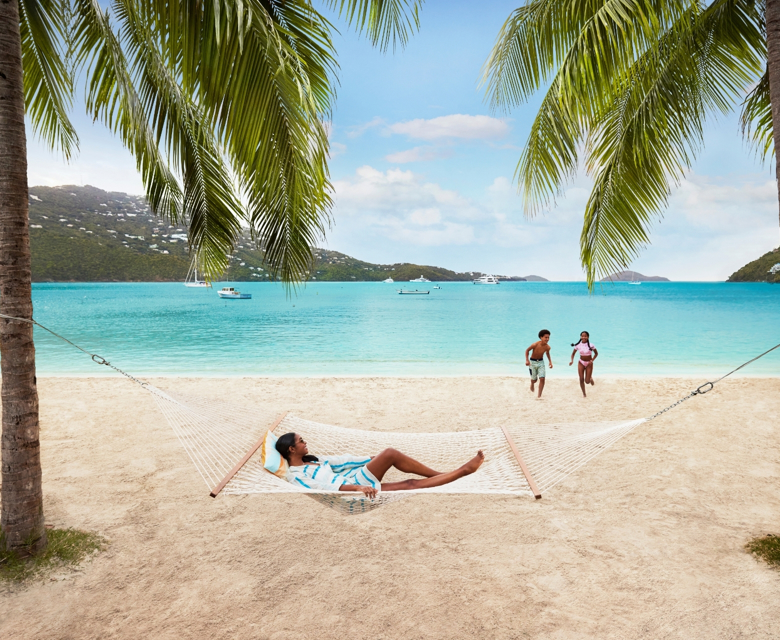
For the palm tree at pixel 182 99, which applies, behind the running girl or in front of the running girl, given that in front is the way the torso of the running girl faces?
in front

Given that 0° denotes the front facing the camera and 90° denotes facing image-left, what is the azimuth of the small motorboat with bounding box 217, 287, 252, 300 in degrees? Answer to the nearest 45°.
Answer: approximately 90°

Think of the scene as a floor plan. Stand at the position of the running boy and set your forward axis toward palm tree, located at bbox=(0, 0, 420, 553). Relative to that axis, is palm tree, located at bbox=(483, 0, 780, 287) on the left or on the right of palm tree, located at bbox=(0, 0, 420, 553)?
left

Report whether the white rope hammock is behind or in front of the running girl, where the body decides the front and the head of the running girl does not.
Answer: in front

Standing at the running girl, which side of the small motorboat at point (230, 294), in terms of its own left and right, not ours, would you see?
left

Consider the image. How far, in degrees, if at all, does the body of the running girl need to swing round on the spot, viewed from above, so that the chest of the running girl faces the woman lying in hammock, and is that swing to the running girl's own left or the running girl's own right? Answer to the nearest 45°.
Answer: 0° — they already face them

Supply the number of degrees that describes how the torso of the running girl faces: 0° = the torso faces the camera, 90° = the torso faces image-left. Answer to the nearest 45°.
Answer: approximately 0°
